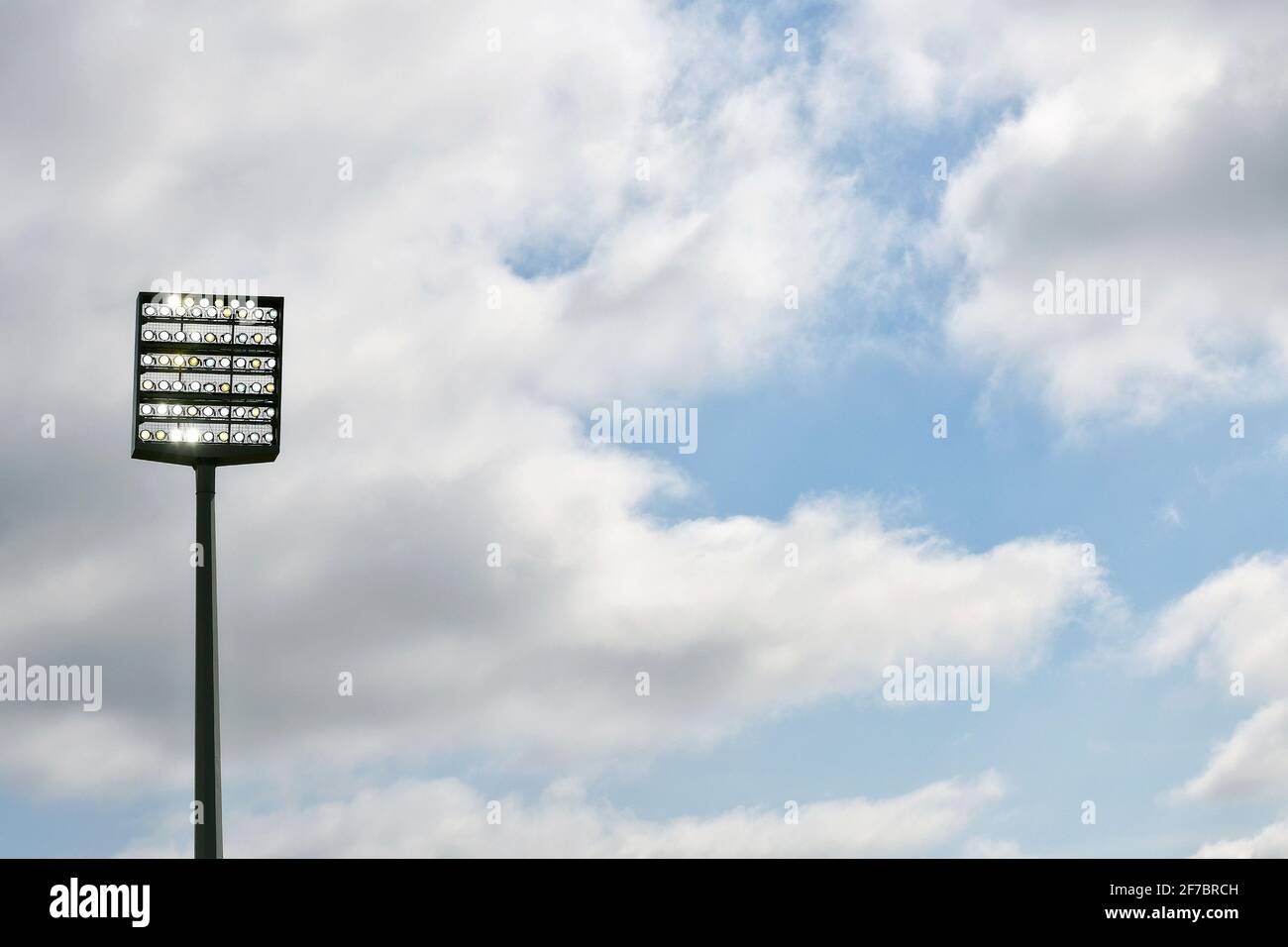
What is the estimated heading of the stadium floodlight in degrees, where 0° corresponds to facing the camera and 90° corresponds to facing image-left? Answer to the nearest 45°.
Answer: approximately 0°
